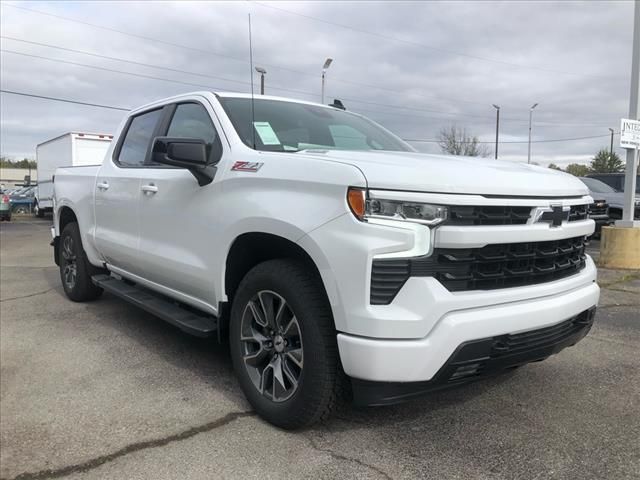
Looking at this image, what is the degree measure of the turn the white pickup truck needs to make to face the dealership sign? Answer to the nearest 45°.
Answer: approximately 90° to its left

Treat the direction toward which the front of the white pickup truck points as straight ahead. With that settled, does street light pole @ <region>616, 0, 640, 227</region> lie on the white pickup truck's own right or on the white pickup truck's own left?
on the white pickup truck's own left

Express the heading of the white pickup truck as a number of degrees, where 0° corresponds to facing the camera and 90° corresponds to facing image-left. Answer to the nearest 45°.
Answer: approximately 315°

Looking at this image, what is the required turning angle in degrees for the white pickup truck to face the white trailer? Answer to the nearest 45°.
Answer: approximately 180°
